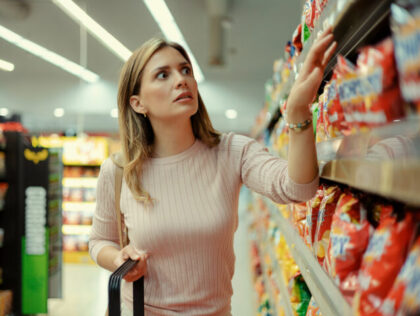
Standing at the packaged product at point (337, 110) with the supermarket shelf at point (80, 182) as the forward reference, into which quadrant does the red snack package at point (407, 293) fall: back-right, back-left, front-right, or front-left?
back-left

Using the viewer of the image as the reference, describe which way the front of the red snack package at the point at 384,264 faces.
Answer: facing the viewer and to the left of the viewer

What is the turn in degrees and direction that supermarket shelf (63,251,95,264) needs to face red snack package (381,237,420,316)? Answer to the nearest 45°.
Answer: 0° — it already faces it

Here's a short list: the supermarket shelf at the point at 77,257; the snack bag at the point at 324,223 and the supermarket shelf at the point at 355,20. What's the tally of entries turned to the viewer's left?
2

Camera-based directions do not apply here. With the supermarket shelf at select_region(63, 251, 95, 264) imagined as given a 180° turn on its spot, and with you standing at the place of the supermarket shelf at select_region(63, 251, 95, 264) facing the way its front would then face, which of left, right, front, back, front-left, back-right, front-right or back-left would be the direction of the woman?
back

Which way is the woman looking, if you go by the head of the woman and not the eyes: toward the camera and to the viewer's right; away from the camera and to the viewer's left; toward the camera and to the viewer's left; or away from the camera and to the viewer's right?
toward the camera and to the viewer's right

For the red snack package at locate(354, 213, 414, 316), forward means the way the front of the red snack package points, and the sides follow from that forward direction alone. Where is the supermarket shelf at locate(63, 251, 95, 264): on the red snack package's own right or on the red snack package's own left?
on the red snack package's own right

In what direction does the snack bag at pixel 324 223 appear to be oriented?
to the viewer's left
